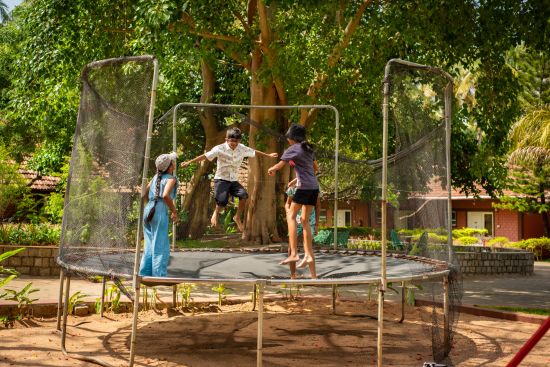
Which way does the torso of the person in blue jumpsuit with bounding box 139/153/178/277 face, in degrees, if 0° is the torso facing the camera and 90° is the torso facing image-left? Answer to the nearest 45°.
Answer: approximately 225°

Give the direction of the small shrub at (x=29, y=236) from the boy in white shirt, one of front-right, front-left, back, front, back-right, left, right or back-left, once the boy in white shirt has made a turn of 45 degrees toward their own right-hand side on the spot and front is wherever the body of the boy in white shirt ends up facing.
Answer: right

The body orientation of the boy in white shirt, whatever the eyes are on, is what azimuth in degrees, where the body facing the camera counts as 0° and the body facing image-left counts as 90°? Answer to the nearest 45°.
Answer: approximately 0°

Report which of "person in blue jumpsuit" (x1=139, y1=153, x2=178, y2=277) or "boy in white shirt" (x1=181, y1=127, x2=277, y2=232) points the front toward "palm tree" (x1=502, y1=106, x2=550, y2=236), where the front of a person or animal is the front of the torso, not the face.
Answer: the person in blue jumpsuit

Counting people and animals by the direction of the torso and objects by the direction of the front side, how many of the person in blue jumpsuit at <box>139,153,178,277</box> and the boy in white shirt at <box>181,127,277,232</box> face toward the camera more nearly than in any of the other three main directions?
1

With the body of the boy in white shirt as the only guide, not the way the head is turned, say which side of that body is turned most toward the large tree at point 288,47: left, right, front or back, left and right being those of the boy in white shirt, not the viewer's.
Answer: back

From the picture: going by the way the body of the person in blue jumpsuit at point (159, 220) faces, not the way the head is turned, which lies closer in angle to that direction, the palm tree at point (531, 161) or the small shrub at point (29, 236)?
the palm tree

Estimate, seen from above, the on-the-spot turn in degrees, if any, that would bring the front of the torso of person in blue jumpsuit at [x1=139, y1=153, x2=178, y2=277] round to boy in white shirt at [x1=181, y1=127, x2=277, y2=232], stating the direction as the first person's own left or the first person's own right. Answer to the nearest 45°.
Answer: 0° — they already face them

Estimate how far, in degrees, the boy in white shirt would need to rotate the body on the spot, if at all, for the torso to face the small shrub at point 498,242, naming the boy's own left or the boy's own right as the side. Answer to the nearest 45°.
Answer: approximately 135° to the boy's own left

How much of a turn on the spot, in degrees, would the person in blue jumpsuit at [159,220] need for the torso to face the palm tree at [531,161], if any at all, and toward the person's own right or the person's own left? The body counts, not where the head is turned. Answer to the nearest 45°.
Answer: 0° — they already face it
